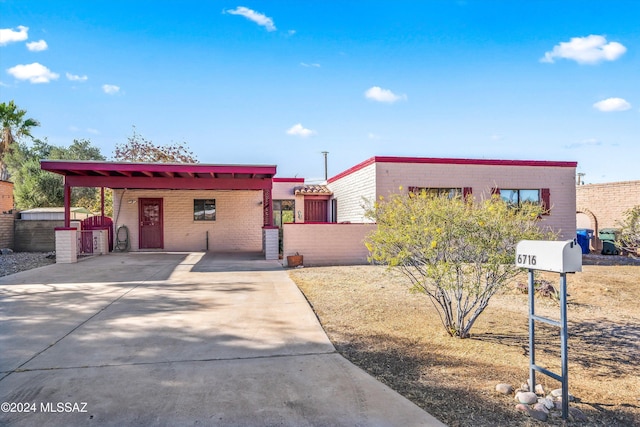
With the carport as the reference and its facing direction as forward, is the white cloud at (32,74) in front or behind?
behind

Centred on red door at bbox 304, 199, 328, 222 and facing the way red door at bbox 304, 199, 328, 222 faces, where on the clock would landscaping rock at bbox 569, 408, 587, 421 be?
The landscaping rock is roughly at 12 o'clock from the red door.

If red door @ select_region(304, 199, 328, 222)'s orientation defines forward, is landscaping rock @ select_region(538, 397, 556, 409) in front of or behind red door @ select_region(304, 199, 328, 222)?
in front

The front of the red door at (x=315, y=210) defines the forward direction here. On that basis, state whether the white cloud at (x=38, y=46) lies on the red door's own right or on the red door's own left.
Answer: on the red door's own right

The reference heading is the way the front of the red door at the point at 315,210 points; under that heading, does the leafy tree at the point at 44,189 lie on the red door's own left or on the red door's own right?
on the red door's own right

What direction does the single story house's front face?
toward the camera

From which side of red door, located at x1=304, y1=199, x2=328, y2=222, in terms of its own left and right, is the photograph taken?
front

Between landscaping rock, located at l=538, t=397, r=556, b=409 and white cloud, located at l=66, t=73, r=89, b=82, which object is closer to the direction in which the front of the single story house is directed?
the landscaping rock

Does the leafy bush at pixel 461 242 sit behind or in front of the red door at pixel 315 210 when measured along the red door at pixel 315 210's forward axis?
in front
